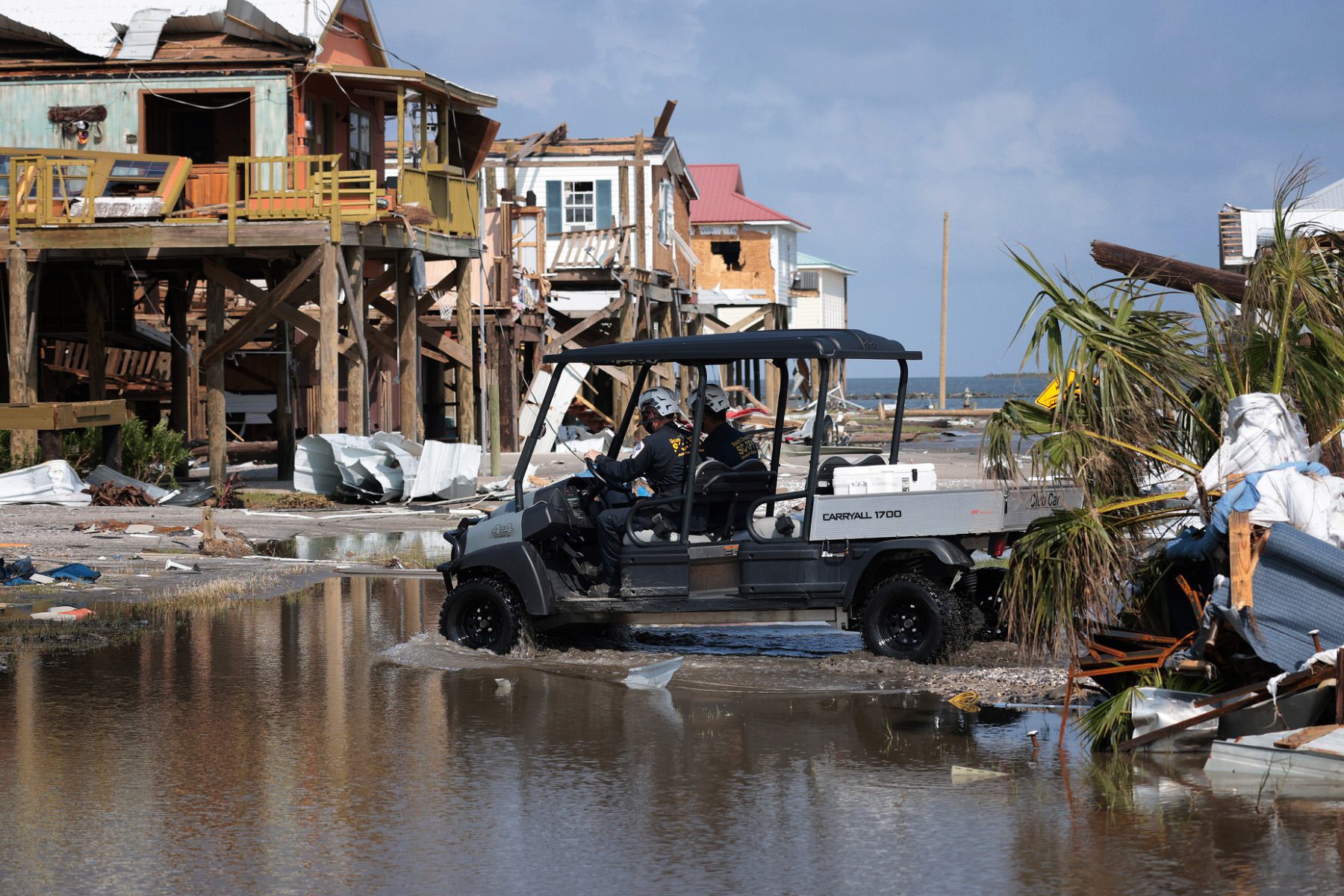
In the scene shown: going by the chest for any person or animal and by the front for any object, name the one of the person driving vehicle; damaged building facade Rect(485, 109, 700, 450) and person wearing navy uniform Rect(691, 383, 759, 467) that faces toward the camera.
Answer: the damaged building facade

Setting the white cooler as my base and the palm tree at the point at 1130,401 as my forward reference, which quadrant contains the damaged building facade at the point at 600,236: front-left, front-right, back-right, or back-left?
back-left

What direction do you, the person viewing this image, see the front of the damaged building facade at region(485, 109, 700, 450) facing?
facing the viewer

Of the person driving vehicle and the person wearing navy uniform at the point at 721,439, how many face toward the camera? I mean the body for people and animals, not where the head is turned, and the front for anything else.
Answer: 0

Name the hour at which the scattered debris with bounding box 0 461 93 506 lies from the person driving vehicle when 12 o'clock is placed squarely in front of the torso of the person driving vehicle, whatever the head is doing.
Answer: The scattered debris is roughly at 2 o'clock from the person driving vehicle.

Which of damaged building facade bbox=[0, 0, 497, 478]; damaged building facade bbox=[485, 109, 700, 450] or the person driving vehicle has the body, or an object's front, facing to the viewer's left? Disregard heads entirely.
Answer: the person driving vehicle

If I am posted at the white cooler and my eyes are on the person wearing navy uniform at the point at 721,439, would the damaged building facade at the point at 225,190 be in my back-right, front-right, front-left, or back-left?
front-right

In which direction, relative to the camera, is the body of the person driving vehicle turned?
to the viewer's left

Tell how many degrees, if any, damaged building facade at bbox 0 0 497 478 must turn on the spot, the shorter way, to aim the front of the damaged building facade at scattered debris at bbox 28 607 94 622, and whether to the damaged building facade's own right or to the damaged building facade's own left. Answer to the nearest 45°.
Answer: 0° — it already faces it

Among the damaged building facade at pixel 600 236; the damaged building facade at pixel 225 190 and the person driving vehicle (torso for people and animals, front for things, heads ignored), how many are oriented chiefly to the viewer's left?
1

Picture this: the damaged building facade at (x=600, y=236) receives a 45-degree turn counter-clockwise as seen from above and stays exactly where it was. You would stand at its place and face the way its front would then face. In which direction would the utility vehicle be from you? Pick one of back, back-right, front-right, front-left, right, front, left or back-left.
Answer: front-right

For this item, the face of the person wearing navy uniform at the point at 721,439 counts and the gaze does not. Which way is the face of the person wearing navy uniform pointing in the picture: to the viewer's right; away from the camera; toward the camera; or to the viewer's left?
to the viewer's left

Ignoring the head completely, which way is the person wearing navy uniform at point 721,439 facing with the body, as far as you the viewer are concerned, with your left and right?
facing away from the viewer and to the left of the viewer

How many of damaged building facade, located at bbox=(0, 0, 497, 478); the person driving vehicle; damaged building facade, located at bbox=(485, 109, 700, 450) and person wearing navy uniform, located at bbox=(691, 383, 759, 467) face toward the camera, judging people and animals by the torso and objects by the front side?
2

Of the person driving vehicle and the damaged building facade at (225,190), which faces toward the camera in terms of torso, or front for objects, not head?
the damaged building facade

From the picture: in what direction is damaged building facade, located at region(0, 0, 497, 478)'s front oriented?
toward the camera
